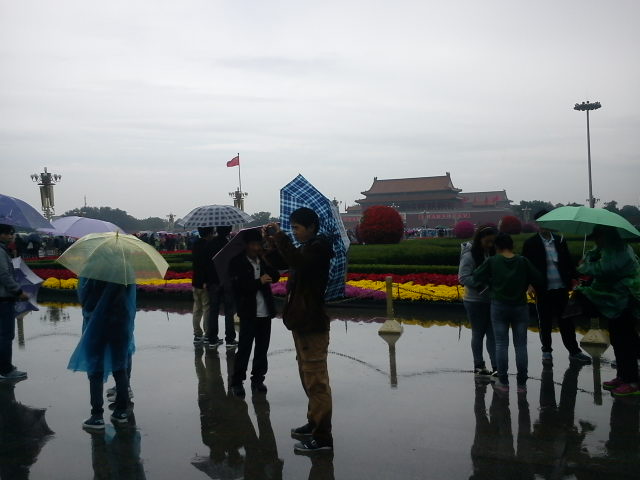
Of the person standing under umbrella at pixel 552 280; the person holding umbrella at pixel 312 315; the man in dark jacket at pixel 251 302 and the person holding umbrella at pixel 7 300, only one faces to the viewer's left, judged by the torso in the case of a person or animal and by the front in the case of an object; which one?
the person holding umbrella at pixel 312 315

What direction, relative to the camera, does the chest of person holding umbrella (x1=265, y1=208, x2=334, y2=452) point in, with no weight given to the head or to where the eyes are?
to the viewer's left

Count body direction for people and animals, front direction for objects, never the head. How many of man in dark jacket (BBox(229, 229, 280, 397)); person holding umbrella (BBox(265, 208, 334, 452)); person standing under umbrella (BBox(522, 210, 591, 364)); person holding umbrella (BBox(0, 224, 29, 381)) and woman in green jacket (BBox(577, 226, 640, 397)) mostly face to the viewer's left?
2

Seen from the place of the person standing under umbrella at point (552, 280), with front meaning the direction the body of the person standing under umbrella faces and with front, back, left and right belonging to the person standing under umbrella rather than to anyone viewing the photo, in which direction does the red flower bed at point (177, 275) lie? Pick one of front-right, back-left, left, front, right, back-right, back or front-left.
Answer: back-right

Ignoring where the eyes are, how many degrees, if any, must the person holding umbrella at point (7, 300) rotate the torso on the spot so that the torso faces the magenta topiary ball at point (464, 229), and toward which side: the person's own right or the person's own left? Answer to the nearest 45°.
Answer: approximately 45° to the person's own left

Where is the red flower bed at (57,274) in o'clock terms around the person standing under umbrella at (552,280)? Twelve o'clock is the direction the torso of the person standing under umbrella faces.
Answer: The red flower bed is roughly at 4 o'clock from the person standing under umbrella.

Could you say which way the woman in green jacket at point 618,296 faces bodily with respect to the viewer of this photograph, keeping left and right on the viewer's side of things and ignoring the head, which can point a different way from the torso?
facing to the left of the viewer

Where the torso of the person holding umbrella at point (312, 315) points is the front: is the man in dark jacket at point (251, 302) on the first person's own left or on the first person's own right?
on the first person's own right

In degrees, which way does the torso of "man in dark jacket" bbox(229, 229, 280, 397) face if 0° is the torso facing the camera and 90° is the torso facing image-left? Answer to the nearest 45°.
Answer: approximately 315°

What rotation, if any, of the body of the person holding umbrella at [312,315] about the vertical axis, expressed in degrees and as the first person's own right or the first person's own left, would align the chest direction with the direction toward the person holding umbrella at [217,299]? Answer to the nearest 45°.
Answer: approximately 90° to the first person's own right

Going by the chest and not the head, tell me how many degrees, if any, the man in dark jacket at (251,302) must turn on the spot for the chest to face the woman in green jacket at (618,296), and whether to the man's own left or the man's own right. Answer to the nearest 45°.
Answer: approximately 45° to the man's own left

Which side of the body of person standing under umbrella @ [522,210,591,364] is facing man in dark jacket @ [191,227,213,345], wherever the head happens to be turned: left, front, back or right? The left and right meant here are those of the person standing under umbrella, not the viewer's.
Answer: right

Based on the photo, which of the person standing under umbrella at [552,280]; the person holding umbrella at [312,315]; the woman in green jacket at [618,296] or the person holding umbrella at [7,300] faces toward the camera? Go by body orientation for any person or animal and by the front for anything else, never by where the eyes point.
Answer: the person standing under umbrella at [552,280]
